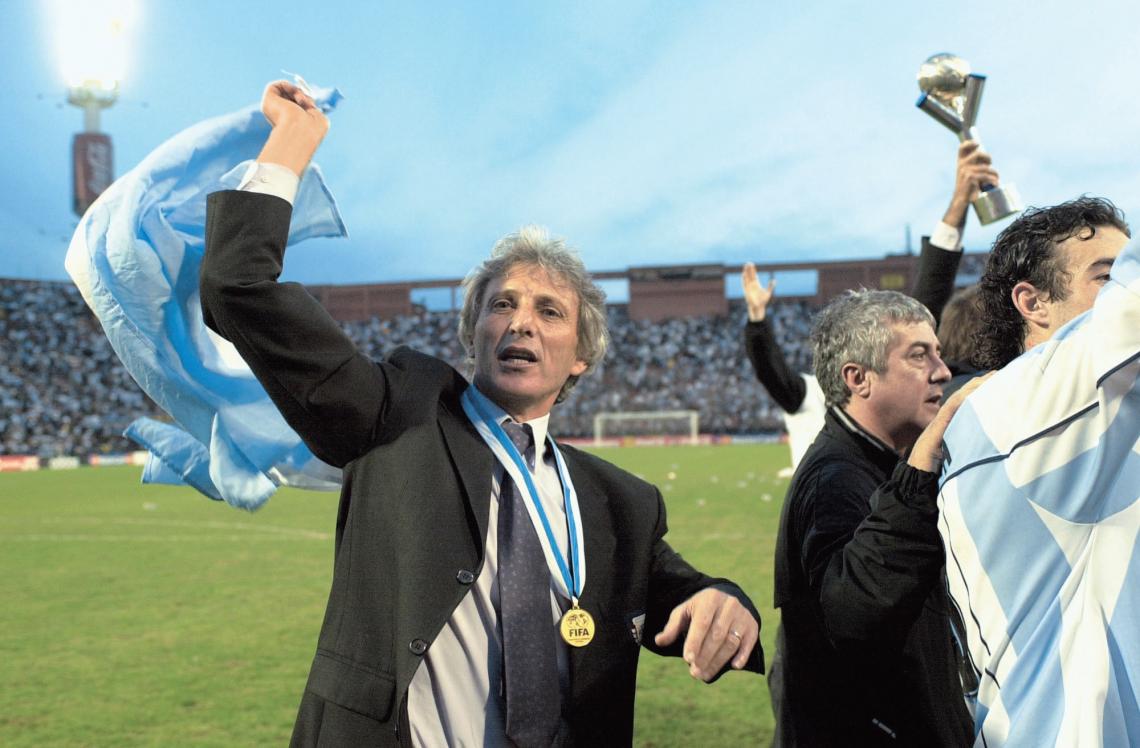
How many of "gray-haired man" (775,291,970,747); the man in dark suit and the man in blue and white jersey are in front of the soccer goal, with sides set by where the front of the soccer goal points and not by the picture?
3

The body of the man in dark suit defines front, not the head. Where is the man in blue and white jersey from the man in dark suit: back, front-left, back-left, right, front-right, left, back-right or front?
front-left

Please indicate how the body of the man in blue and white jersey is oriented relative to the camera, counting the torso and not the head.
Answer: to the viewer's right

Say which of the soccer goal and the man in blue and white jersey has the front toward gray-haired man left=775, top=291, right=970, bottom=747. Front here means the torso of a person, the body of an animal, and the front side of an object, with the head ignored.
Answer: the soccer goal

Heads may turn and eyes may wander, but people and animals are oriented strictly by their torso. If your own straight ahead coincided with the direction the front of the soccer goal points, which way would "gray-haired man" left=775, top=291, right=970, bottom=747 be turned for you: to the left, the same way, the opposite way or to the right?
to the left

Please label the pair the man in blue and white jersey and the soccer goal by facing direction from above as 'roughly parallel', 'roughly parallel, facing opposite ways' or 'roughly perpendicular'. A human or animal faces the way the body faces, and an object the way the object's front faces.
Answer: roughly perpendicular

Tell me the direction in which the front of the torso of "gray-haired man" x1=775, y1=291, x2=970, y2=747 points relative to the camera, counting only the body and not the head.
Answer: to the viewer's right

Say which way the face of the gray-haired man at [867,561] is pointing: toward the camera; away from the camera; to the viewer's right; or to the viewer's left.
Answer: to the viewer's right
